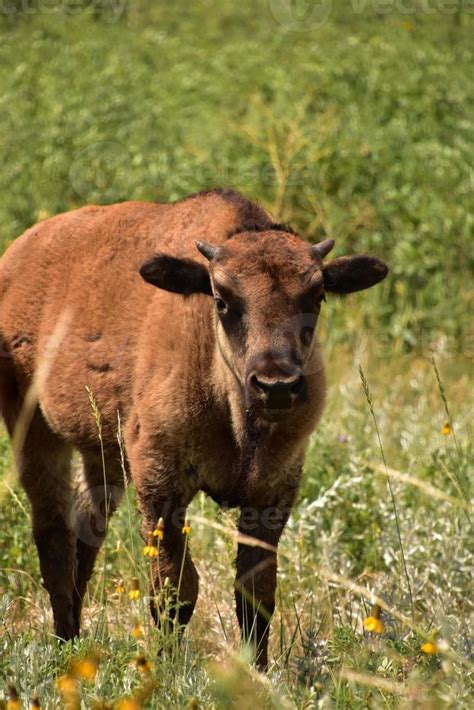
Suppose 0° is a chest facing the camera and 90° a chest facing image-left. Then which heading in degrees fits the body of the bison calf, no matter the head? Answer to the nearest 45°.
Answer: approximately 315°
